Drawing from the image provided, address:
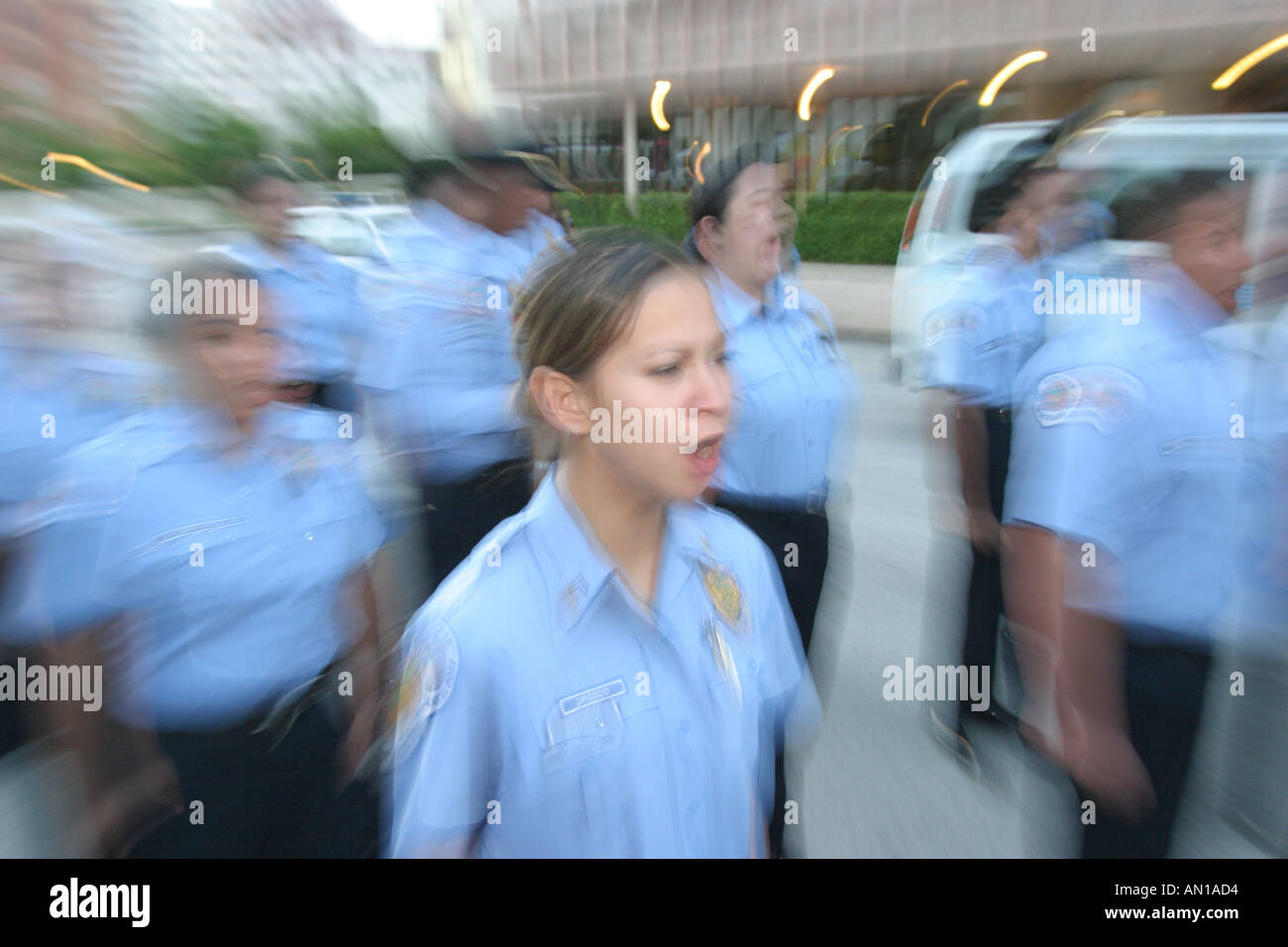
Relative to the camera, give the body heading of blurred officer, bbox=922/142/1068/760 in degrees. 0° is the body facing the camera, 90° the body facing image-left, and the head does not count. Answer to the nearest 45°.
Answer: approximately 270°

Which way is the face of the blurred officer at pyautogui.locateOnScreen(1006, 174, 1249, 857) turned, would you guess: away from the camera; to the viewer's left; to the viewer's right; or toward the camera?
to the viewer's right

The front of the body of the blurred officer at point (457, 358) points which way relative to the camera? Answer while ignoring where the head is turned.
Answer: to the viewer's right

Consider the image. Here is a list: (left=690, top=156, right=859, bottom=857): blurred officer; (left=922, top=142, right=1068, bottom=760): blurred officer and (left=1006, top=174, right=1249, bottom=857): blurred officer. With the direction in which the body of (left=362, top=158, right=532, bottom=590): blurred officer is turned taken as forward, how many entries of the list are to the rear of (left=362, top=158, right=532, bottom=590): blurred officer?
0

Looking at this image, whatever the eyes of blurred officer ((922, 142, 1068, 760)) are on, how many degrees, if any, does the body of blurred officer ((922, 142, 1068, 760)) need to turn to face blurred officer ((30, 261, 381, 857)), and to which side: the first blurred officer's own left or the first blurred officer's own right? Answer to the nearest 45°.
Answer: approximately 135° to the first blurred officer's own right

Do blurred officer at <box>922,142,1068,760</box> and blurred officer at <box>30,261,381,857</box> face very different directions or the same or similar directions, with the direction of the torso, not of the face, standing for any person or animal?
same or similar directions

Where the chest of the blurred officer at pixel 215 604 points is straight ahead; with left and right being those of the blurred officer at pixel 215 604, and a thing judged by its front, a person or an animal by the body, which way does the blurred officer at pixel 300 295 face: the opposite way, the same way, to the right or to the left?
the same way

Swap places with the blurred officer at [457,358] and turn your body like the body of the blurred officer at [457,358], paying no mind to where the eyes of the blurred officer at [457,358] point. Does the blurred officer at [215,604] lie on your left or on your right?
on your right

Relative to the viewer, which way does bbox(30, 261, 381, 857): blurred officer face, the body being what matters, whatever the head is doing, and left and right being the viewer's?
facing the viewer and to the right of the viewer

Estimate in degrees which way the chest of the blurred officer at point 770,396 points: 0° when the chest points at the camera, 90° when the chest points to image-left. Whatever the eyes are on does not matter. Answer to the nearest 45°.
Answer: approximately 315°

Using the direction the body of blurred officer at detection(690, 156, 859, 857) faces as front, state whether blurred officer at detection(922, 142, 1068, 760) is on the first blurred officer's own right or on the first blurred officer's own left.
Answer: on the first blurred officer's own left

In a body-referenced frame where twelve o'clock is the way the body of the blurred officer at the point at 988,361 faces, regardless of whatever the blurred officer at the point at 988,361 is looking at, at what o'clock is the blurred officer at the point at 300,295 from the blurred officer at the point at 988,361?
the blurred officer at the point at 300,295 is roughly at 5 o'clock from the blurred officer at the point at 988,361.

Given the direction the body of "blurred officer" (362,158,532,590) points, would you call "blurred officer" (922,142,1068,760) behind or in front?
in front

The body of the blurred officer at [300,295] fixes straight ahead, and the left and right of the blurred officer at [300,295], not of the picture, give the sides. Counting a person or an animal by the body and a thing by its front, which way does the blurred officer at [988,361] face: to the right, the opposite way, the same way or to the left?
the same way
